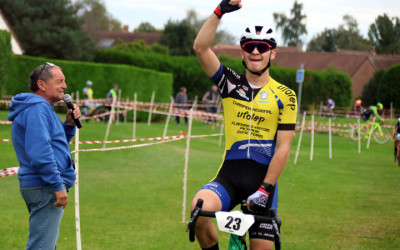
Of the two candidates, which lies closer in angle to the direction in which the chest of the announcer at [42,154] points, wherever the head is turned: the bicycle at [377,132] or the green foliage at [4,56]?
the bicycle

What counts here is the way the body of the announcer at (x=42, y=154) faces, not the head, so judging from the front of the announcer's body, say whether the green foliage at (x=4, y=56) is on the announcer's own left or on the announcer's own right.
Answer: on the announcer's own left

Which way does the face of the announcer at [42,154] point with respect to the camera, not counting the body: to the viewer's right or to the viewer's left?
to the viewer's right

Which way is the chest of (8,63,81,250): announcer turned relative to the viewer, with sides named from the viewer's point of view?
facing to the right of the viewer

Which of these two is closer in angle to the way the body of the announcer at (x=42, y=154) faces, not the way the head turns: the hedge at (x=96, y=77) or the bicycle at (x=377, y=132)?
the bicycle

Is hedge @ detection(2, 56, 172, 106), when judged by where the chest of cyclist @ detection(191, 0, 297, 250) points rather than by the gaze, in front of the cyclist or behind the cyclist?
behind

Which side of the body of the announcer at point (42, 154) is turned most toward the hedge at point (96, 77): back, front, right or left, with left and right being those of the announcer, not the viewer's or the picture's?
left
